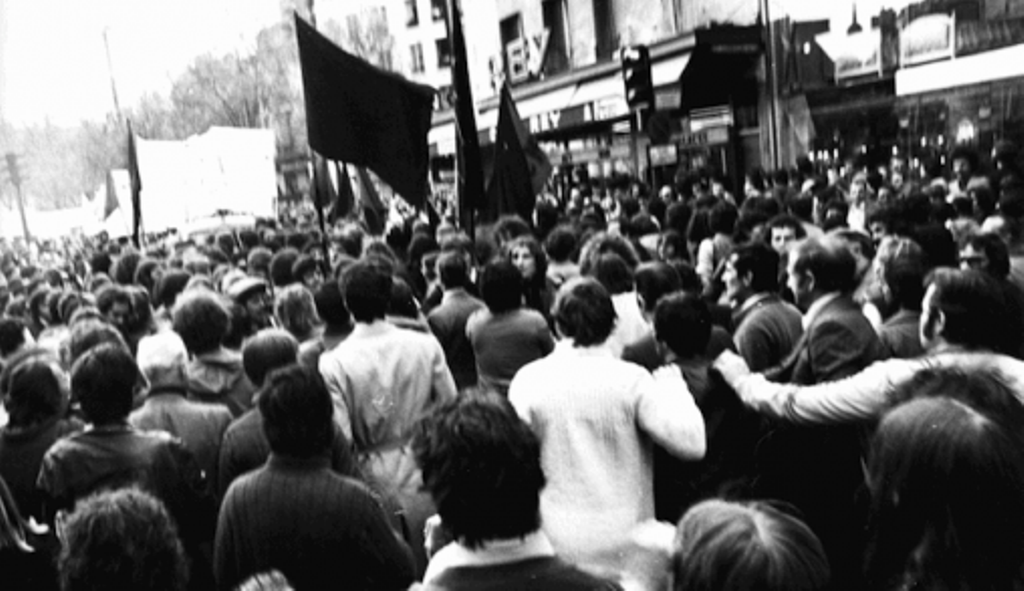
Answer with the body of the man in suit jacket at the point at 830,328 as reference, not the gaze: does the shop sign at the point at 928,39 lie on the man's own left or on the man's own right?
on the man's own right

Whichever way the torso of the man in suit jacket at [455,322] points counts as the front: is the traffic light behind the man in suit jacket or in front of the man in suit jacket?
in front

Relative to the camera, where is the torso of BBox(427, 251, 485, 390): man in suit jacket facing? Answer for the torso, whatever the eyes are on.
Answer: away from the camera

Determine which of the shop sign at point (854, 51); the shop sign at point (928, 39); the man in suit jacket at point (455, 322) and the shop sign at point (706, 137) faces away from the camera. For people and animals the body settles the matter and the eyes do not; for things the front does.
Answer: the man in suit jacket

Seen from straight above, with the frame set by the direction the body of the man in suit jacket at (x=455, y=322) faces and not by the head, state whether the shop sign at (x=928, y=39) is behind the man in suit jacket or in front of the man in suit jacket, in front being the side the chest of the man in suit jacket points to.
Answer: in front

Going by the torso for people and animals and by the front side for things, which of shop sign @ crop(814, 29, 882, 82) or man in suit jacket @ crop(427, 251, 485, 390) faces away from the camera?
the man in suit jacket

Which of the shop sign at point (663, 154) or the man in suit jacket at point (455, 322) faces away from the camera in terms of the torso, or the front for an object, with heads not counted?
the man in suit jacket

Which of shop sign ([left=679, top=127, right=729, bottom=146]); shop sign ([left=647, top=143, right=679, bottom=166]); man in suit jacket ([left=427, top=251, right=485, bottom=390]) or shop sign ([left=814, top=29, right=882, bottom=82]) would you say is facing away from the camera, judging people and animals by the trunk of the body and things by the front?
the man in suit jacket

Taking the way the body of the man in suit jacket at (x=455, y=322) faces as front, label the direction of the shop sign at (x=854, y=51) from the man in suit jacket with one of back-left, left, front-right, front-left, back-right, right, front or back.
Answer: front-right
